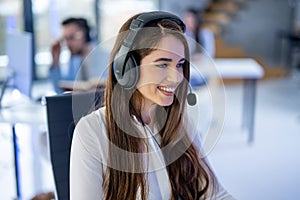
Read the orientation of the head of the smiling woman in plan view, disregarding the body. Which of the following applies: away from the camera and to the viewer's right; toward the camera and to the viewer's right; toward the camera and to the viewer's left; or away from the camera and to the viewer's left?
toward the camera and to the viewer's right

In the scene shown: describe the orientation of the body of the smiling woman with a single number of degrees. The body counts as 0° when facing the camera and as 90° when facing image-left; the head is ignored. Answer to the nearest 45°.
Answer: approximately 315°

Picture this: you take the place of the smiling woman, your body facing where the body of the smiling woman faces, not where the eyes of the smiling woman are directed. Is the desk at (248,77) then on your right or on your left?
on your left

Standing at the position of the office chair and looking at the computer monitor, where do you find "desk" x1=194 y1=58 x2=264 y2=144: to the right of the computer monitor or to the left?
right

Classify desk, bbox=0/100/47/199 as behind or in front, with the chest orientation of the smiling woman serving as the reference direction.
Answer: behind

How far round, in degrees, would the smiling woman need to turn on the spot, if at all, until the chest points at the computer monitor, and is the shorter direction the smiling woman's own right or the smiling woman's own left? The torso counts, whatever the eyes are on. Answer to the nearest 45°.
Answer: approximately 180°
